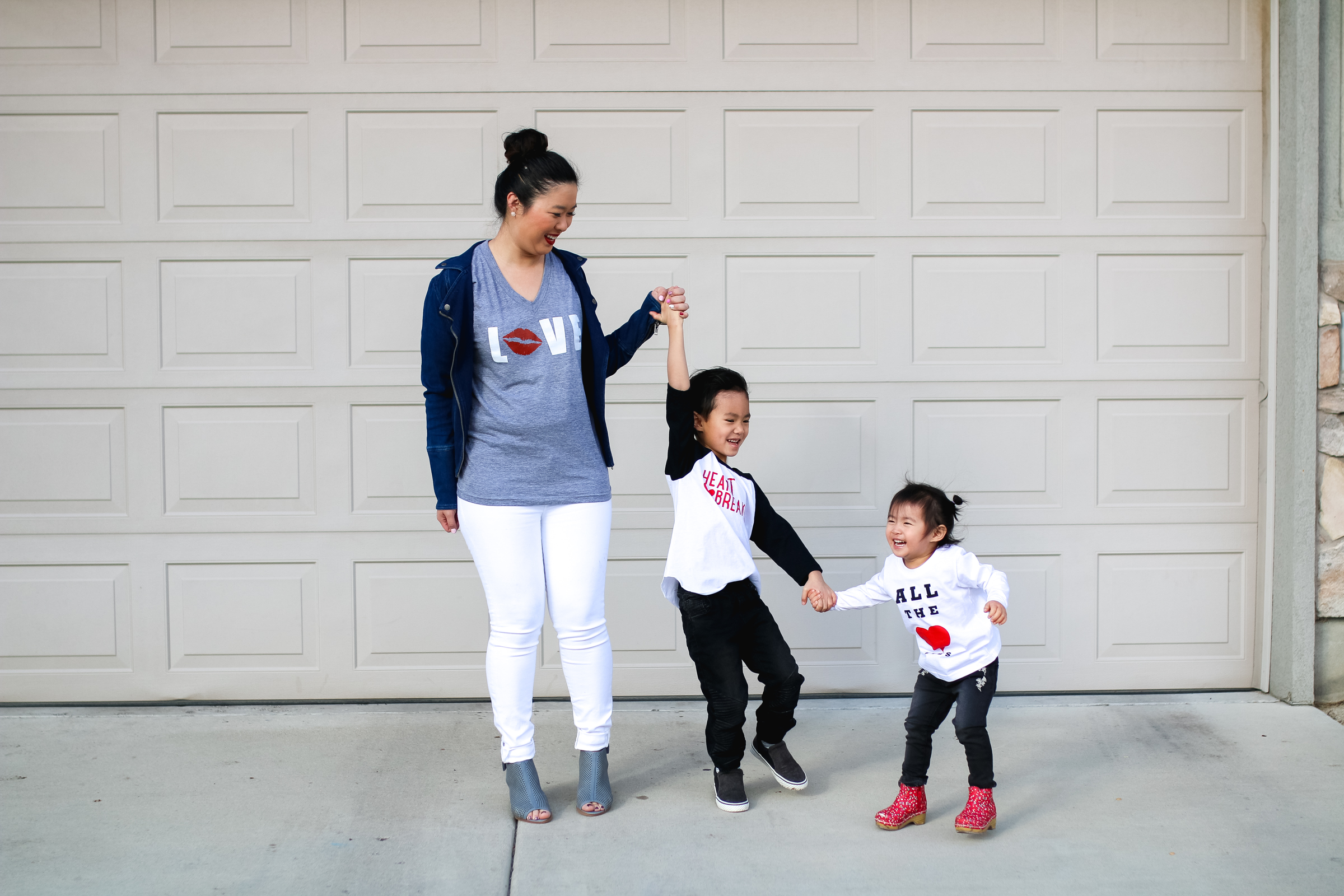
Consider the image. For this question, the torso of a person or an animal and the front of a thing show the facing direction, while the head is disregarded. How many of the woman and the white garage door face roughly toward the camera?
2

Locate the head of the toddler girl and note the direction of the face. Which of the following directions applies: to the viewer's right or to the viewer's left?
to the viewer's left

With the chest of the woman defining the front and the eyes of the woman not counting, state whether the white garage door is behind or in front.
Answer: behind

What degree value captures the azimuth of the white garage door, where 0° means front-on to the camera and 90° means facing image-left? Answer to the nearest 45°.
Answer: approximately 0°

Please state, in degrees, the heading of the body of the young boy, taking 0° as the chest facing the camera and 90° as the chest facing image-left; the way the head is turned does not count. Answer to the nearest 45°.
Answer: approximately 315°

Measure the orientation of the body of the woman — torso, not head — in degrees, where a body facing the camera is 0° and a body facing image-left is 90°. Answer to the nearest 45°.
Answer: approximately 0°

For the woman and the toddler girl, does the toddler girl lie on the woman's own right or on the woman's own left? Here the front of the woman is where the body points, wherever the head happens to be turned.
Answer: on the woman's own left
